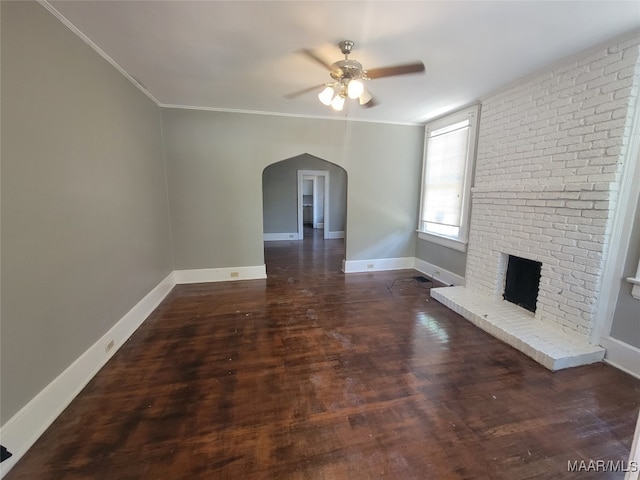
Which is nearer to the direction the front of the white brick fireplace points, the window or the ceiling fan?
the ceiling fan

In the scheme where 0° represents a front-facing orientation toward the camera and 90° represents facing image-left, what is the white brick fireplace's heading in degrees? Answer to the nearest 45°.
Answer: approximately 45°

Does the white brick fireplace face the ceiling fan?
yes

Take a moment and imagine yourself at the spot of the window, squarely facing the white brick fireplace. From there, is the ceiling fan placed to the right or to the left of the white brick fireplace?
right

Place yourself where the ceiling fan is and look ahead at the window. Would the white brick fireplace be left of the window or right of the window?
right

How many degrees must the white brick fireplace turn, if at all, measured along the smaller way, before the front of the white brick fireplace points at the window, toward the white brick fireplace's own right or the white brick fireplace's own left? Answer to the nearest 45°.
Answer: approximately 90° to the white brick fireplace's own right
